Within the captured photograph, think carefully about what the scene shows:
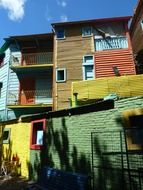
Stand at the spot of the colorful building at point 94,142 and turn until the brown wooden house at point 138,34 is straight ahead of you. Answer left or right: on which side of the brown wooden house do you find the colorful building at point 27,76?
left

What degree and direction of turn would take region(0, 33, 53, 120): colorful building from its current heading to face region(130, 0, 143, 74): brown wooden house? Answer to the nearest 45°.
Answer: approximately 90° to its left

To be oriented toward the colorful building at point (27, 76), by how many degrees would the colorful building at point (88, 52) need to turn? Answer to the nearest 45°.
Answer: approximately 90° to its right

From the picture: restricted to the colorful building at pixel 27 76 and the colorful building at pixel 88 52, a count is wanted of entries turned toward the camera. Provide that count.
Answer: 2

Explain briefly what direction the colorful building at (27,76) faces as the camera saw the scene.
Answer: facing the viewer

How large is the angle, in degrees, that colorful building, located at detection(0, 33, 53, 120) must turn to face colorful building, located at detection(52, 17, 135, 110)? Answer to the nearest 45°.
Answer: approximately 45° to its left

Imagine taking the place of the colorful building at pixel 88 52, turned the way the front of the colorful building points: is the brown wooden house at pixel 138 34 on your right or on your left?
on your left

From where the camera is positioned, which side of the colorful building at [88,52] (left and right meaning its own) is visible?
front

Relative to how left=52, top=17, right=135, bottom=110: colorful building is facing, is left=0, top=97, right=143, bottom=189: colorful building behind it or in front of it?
in front
